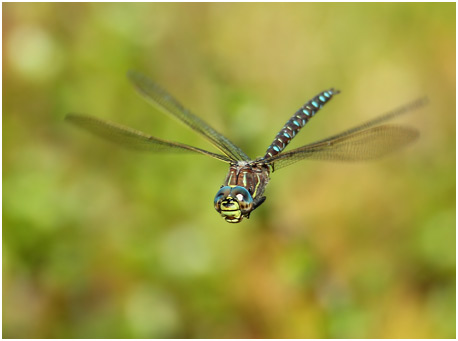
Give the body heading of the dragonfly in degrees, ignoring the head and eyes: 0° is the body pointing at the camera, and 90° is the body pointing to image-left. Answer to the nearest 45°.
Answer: approximately 45°
